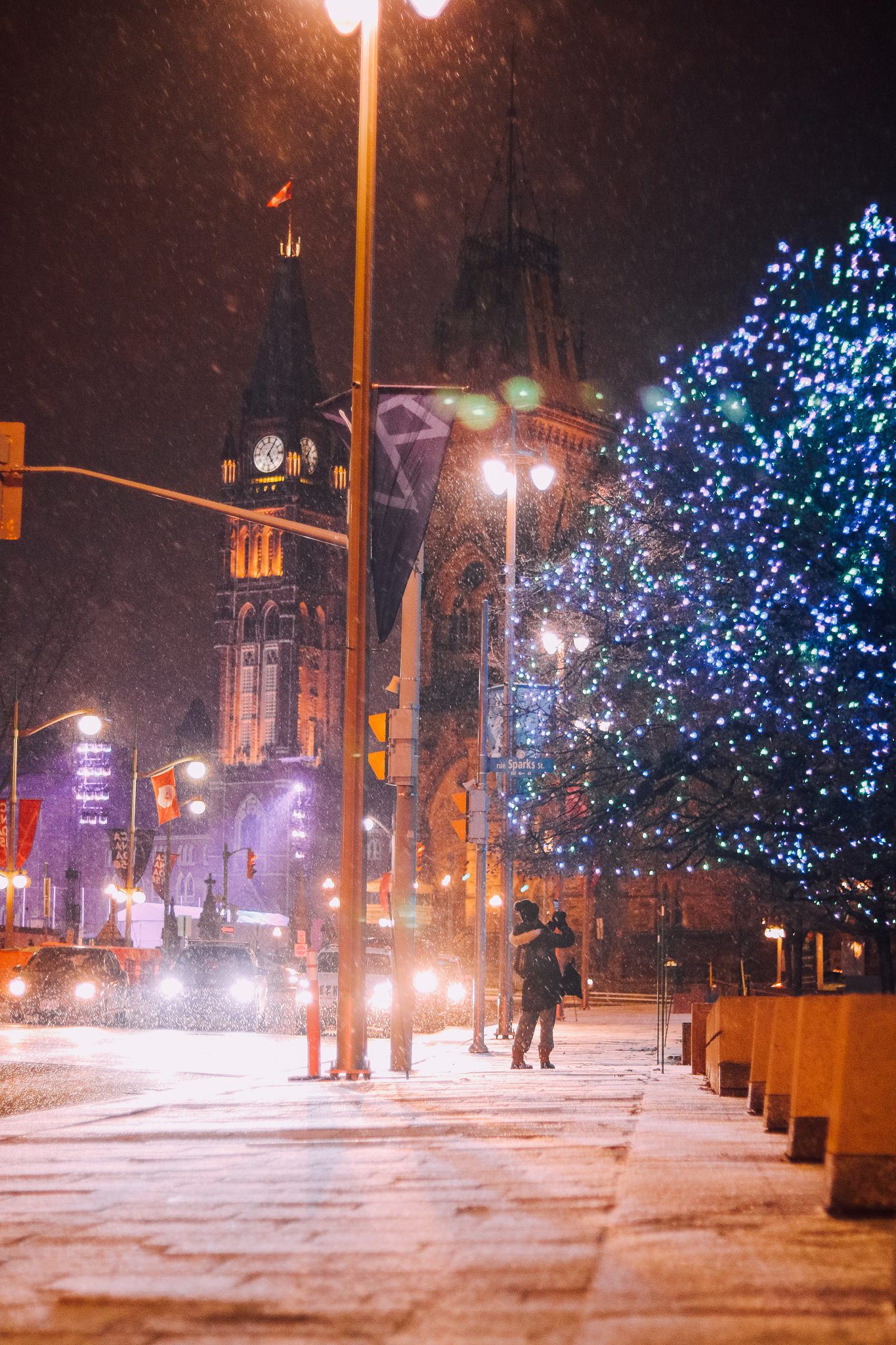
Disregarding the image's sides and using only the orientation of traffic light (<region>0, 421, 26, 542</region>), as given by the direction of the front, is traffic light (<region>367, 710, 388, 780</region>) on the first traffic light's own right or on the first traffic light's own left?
on the first traffic light's own right

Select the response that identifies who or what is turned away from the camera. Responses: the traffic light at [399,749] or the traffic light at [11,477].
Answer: the traffic light at [11,477]

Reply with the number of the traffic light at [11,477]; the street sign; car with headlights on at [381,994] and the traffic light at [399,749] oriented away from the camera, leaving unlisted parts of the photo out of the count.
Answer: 1

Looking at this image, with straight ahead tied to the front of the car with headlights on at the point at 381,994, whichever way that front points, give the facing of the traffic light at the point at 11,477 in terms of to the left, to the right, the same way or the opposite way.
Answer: the opposite way

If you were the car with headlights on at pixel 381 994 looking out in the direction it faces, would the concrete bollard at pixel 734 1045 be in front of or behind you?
in front

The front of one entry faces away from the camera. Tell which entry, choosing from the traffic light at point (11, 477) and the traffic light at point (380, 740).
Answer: the traffic light at point (11, 477)

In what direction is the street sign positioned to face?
toward the camera

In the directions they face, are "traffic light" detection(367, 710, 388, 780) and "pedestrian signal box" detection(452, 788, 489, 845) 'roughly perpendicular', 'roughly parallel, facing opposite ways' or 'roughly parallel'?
roughly parallel

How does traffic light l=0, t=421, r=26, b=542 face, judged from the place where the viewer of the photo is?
facing away from the viewer
